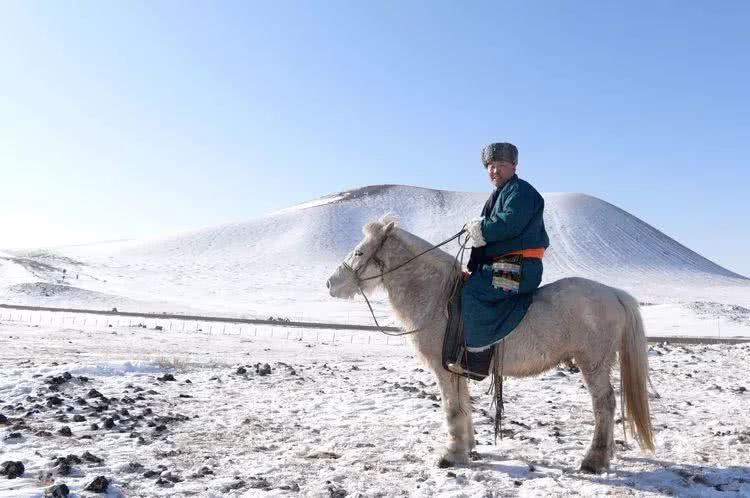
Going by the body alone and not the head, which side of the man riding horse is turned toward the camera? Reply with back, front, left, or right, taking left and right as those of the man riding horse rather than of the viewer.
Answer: left

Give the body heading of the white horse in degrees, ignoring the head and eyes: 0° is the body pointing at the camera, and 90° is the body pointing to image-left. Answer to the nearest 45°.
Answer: approximately 90°

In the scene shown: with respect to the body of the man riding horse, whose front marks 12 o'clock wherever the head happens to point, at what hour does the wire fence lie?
The wire fence is roughly at 2 o'clock from the man riding horse.

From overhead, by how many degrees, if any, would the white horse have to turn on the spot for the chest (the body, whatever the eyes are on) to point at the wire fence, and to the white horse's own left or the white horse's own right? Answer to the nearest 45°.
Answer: approximately 45° to the white horse's own right
